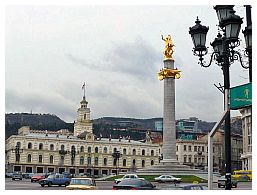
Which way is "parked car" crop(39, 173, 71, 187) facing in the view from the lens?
facing the viewer and to the left of the viewer

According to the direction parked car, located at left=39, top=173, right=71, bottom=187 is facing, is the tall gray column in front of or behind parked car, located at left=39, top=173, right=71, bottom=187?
behind
